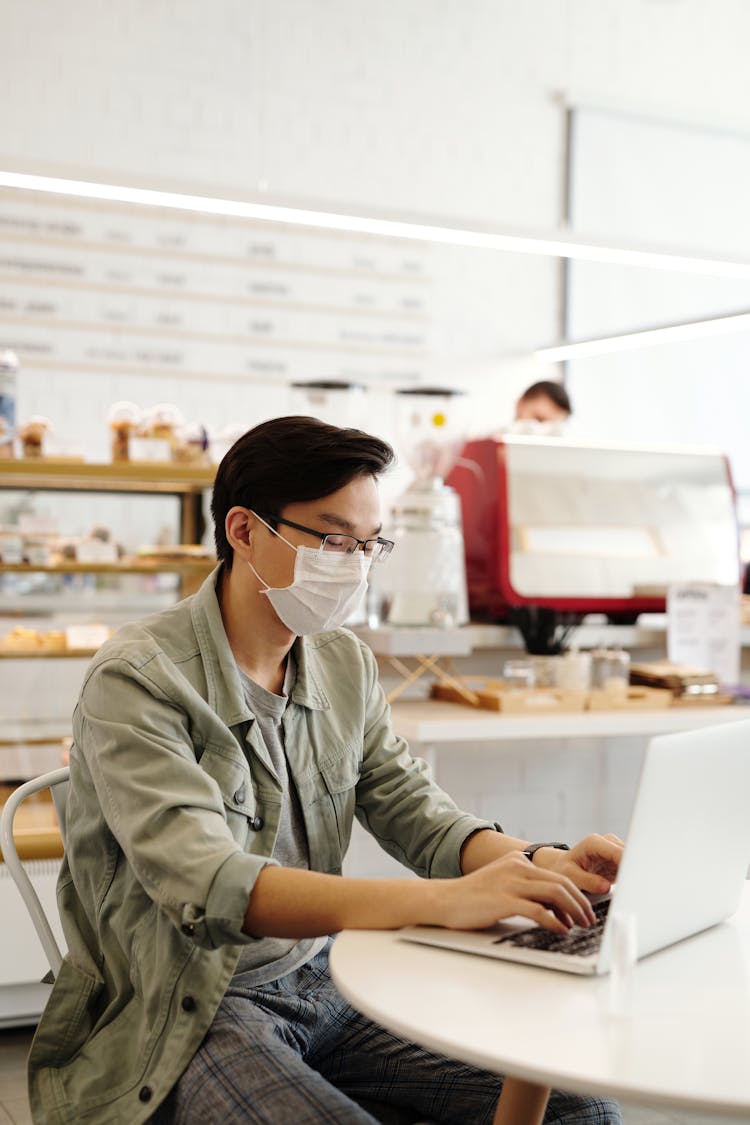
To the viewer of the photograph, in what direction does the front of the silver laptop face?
facing away from the viewer and to the left of the viewer

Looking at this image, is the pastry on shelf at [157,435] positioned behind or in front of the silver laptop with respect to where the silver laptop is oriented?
in front

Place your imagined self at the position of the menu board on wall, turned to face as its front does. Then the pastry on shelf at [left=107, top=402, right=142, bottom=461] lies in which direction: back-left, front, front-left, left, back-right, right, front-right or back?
front-right

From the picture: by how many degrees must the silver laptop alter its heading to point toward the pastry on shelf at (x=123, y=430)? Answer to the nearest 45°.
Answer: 0° — it already faces it

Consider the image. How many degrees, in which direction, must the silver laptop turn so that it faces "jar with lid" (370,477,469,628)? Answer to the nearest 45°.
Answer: approximately 45° to its right

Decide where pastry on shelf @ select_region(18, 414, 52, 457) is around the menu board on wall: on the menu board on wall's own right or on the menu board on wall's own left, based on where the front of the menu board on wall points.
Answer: on the menu board on wall's own right

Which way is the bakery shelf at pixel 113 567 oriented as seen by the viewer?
toward the camera

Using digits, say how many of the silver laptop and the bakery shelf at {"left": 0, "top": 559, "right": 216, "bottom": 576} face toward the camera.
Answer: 1

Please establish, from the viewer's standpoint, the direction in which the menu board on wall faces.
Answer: facing the viewer and to the right of the viewer
